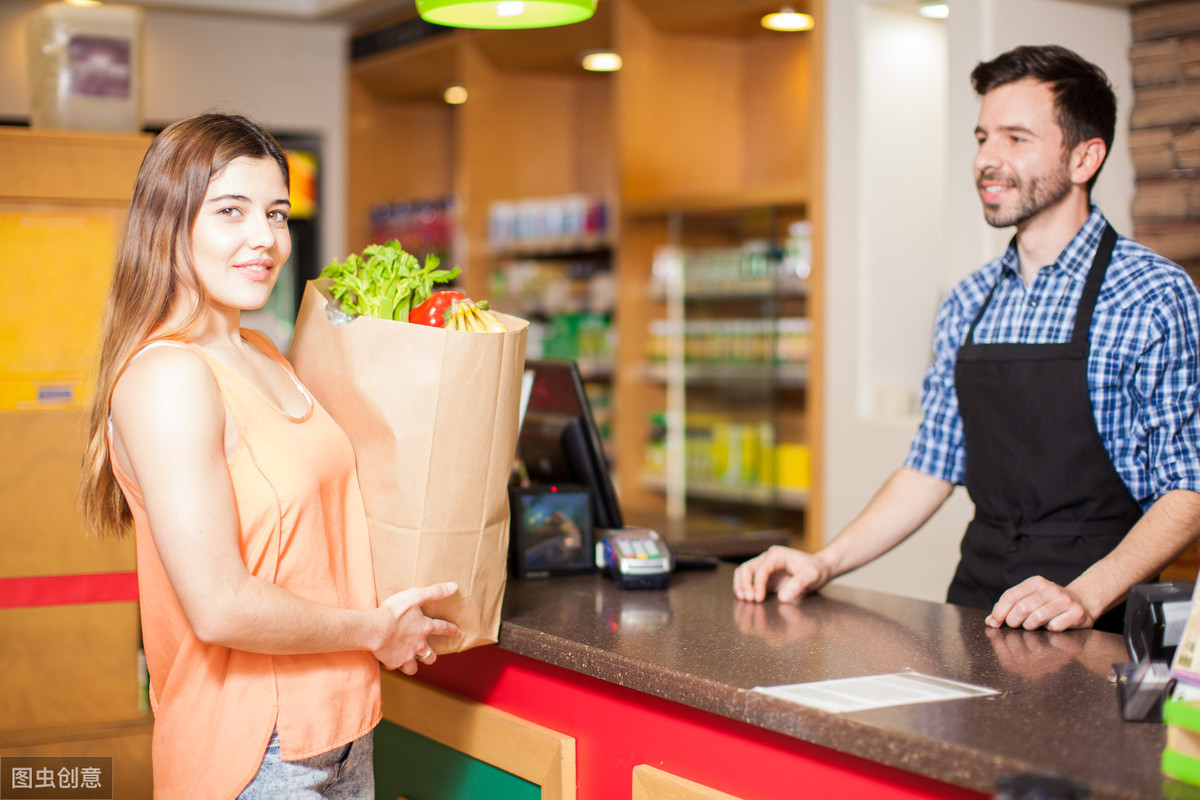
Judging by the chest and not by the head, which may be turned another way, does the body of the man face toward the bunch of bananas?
yes

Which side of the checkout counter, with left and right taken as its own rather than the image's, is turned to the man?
back

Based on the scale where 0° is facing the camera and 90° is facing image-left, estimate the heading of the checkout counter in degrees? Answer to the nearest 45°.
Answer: approximately 45°

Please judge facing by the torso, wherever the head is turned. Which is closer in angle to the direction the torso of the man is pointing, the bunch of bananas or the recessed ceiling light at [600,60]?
the bunch of bananas

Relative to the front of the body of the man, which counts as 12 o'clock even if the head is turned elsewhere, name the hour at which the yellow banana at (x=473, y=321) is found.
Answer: The yellow banana is roughly at 12 o'clock from the man.

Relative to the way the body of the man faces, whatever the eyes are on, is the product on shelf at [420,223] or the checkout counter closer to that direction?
the checkout counter
